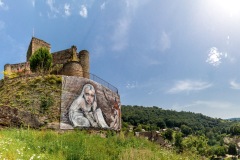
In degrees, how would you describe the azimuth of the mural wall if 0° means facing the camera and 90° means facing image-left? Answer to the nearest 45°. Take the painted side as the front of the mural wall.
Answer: approximately 0°

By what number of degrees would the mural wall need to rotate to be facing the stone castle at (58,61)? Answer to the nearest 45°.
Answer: approximately 180°

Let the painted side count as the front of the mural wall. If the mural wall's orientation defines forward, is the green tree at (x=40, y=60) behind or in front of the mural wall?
behind

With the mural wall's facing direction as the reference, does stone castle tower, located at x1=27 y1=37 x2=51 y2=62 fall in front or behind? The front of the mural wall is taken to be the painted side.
behind
